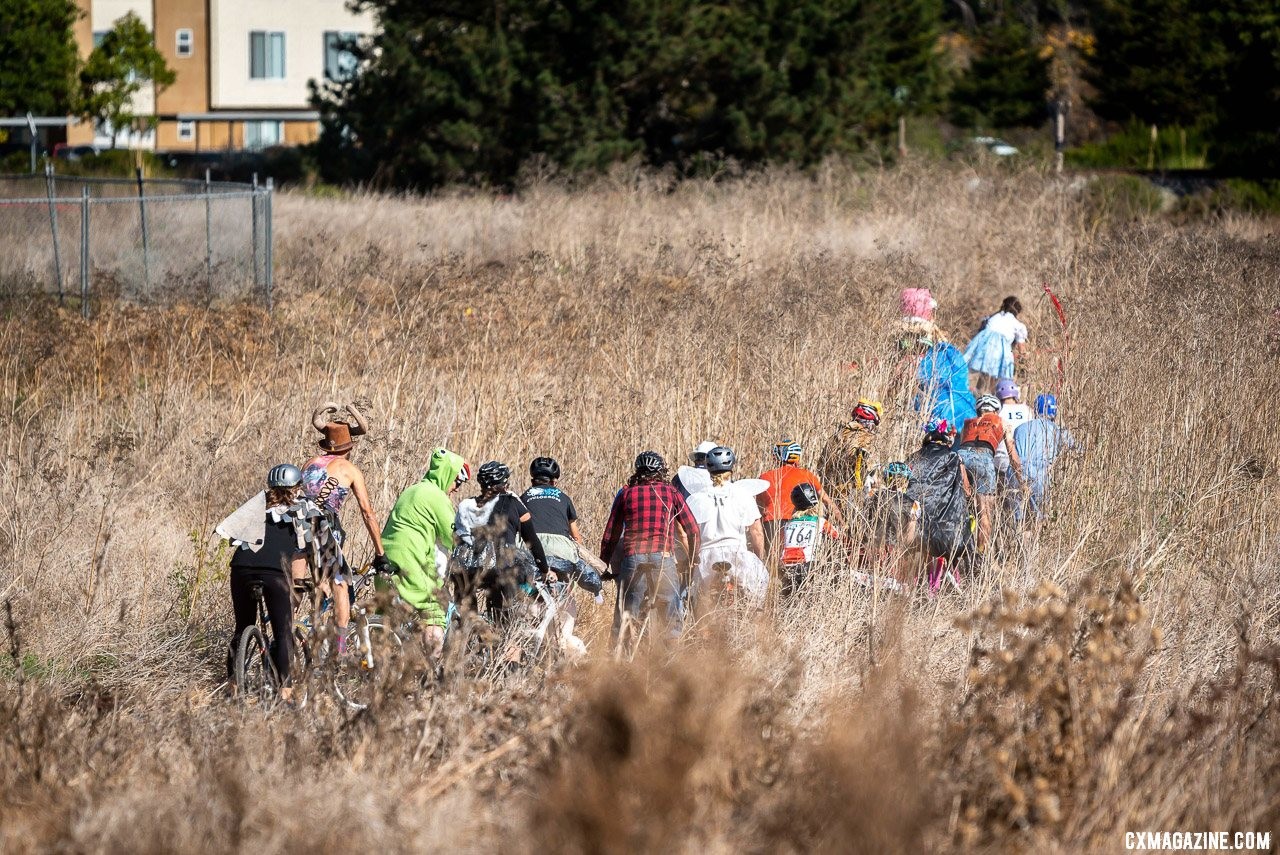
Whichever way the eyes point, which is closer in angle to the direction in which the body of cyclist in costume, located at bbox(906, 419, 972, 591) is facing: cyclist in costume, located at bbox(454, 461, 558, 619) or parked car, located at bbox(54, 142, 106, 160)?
the parked car

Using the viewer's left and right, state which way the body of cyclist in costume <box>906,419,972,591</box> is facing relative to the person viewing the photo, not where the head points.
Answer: facing away from the viewer

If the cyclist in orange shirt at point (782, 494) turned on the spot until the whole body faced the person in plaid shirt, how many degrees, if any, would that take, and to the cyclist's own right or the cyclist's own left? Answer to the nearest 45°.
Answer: approximately 135° to the cyclist's own left

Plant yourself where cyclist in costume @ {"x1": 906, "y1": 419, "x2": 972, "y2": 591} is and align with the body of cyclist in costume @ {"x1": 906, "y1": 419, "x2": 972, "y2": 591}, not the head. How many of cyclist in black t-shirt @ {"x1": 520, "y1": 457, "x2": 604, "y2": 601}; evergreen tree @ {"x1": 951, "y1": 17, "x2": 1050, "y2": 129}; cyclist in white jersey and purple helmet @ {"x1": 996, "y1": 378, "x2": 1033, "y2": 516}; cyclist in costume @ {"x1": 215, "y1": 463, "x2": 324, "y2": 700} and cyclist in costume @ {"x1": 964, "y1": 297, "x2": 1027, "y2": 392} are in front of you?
3

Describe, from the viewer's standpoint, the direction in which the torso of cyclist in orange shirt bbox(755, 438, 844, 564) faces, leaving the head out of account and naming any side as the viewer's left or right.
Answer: facing away from the viewer

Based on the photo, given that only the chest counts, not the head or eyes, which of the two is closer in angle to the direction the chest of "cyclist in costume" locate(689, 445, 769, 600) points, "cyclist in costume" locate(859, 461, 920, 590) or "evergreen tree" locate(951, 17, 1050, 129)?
the evergreen tree

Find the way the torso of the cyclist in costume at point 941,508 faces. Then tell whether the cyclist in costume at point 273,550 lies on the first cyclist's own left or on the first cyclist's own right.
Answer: on the first cyclist's own left

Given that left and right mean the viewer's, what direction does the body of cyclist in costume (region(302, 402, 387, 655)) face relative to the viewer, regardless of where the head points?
facing away from the viewer and to the right of the viewer

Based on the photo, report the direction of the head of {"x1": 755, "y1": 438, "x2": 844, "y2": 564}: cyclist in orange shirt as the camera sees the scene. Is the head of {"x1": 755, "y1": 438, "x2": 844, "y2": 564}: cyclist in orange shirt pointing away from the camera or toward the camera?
away from the camera

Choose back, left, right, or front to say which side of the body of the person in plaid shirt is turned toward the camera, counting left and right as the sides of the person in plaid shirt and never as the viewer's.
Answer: back

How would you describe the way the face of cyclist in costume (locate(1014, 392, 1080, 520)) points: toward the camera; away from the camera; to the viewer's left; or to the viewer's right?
away from the camera

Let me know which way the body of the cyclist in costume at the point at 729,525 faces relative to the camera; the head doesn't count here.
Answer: away from the camera

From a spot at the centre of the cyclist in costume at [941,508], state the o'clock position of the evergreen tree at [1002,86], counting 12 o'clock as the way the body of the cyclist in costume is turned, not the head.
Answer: The evergreen tree is roughly at 12 o'clock from the cyclist in costume.
